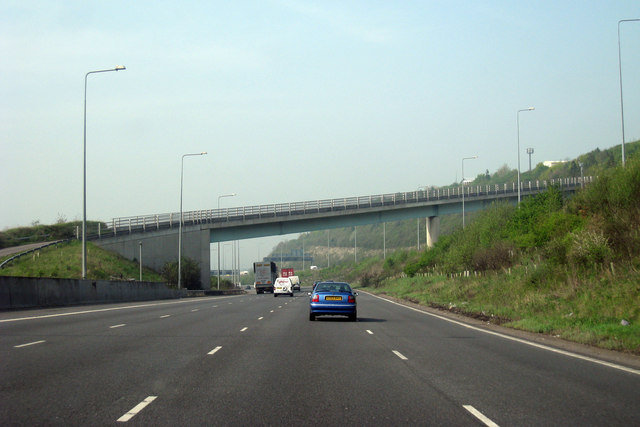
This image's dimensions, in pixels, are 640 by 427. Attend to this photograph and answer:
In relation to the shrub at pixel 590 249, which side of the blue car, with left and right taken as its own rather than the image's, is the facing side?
right

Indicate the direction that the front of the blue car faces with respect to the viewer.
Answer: facing away from the viewer
